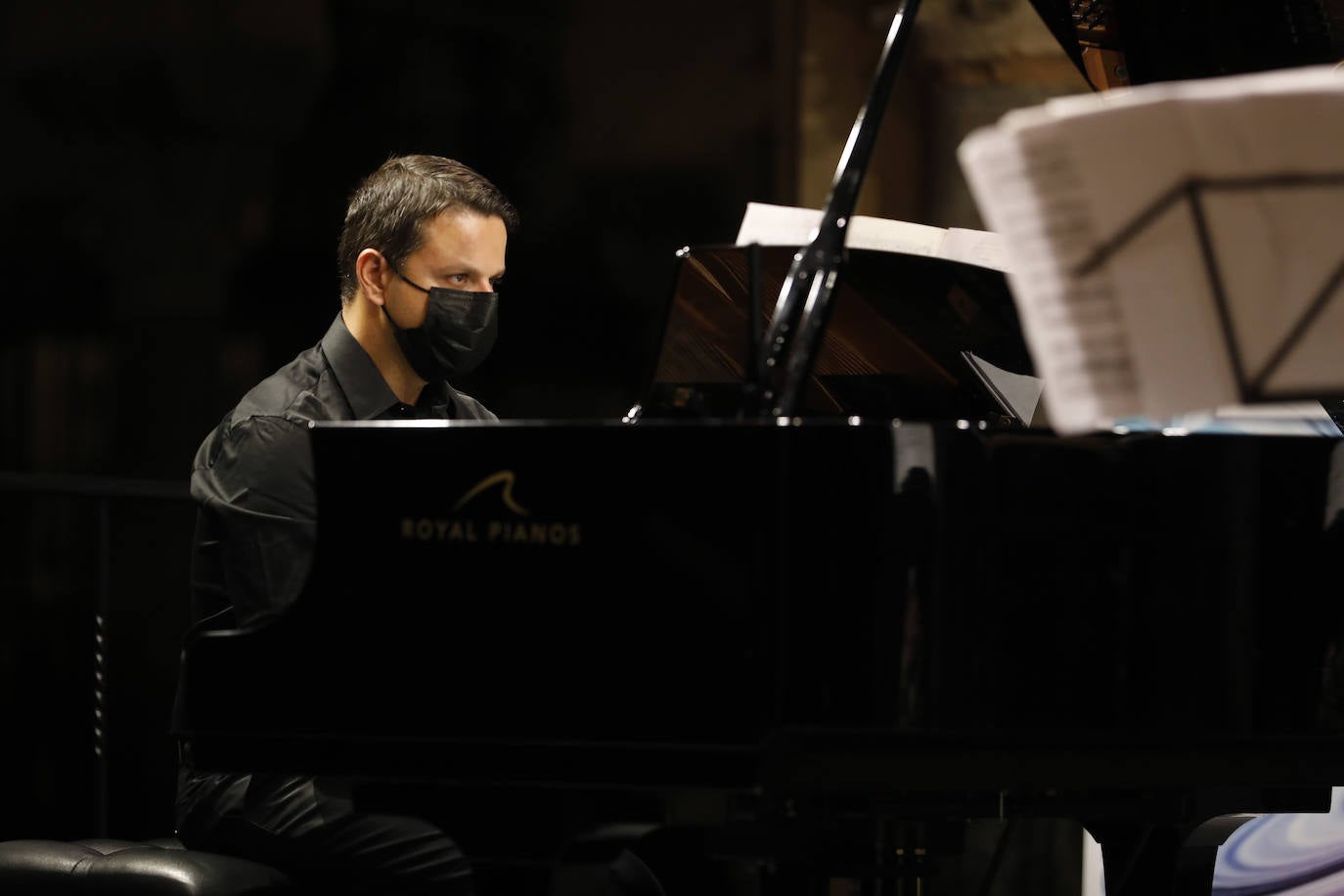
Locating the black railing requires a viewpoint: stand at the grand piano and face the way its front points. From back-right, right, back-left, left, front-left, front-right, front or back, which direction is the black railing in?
front-right

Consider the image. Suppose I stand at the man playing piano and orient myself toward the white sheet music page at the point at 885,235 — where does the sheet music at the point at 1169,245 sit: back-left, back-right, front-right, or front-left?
front-right

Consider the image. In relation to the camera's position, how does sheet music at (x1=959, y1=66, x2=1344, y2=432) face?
facing away from the viewer

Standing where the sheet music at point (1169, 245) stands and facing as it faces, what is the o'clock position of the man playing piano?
The man playing piano is roughly at 10 o'clock from the sheet music.

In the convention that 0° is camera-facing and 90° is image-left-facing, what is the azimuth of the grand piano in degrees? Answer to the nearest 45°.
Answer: approximately 90°

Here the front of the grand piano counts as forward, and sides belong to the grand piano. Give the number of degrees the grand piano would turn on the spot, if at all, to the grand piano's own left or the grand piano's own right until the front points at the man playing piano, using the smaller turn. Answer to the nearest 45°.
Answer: approximately 45° to the grand piano's own right

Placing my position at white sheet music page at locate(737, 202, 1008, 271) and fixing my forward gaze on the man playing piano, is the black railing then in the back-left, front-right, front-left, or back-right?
front-right
